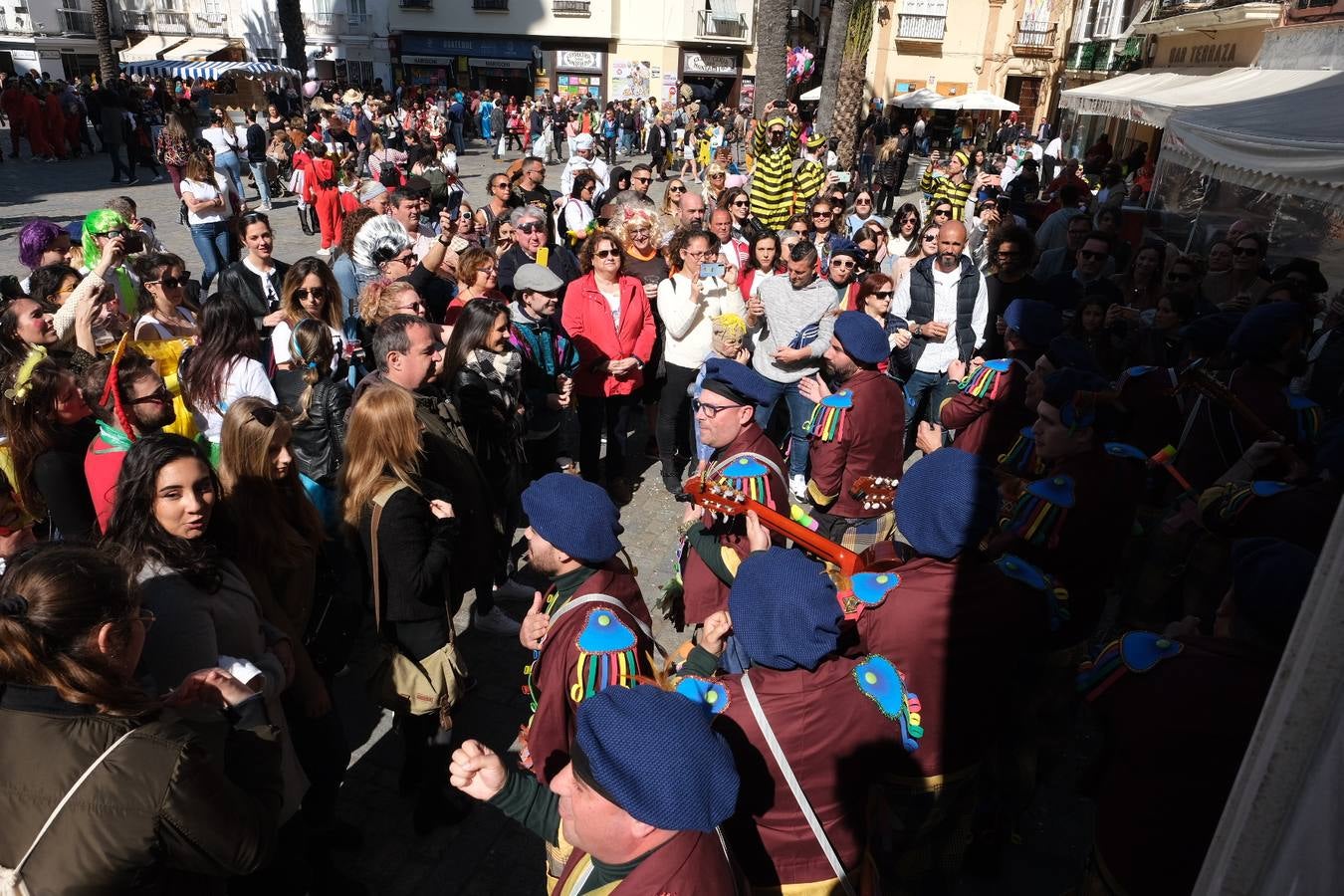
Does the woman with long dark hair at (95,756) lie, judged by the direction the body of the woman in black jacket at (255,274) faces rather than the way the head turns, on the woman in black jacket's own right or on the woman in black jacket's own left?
on the woman in black jacket's own right

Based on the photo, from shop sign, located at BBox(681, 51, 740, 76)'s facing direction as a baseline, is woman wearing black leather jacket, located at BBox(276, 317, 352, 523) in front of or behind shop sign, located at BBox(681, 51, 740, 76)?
in front

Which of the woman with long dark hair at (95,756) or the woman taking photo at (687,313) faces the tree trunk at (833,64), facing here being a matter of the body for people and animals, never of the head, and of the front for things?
the woman with long dark hair

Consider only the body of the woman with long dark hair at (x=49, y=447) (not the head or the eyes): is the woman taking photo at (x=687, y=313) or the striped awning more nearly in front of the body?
the woman taking photo

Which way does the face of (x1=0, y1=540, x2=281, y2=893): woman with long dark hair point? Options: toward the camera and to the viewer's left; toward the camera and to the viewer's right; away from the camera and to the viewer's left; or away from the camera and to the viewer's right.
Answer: away from the camera and to the viewer's right

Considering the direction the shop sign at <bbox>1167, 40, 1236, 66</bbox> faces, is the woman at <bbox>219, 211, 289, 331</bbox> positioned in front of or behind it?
in front

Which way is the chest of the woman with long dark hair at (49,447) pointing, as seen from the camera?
to the viewer's right

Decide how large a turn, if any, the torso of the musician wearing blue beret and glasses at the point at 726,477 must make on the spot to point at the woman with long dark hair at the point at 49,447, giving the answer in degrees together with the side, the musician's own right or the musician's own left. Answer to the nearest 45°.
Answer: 0° — they already face them
